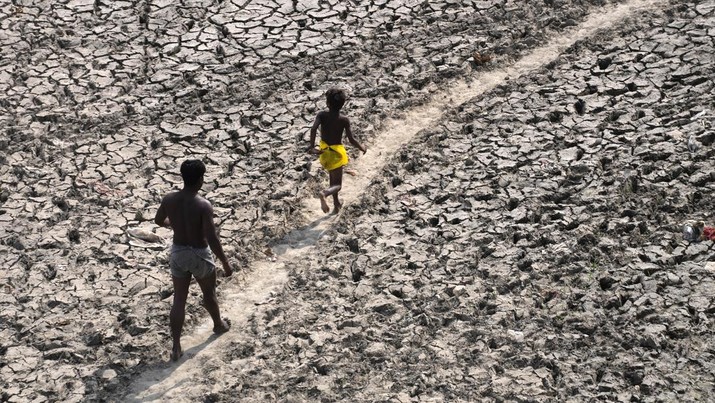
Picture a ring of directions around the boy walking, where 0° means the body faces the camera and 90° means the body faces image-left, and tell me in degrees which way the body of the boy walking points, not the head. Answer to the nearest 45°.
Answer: approximately 225°

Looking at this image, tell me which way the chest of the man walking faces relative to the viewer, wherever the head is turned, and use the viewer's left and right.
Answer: facing away from the viewer and to the right of the viewer

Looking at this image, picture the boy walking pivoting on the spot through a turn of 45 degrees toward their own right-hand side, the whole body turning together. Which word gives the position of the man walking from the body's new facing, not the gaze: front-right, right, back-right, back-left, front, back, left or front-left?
back-right
